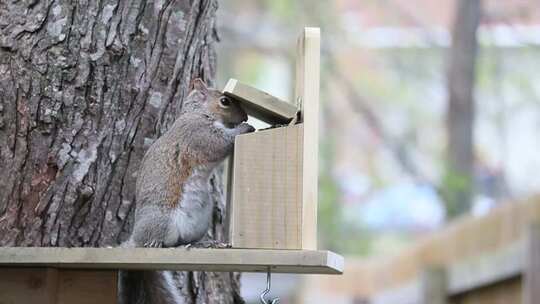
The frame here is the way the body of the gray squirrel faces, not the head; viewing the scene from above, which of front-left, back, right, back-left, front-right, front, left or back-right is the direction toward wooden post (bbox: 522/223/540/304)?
front-left

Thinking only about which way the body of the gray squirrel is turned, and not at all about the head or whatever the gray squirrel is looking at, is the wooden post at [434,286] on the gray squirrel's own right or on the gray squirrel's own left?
on the gray squirrel's own left

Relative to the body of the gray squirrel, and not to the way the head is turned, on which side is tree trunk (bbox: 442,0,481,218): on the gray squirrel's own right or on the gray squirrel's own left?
on the gray squirrel's own left

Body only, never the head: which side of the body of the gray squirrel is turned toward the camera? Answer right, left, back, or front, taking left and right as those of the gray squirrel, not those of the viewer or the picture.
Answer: right
